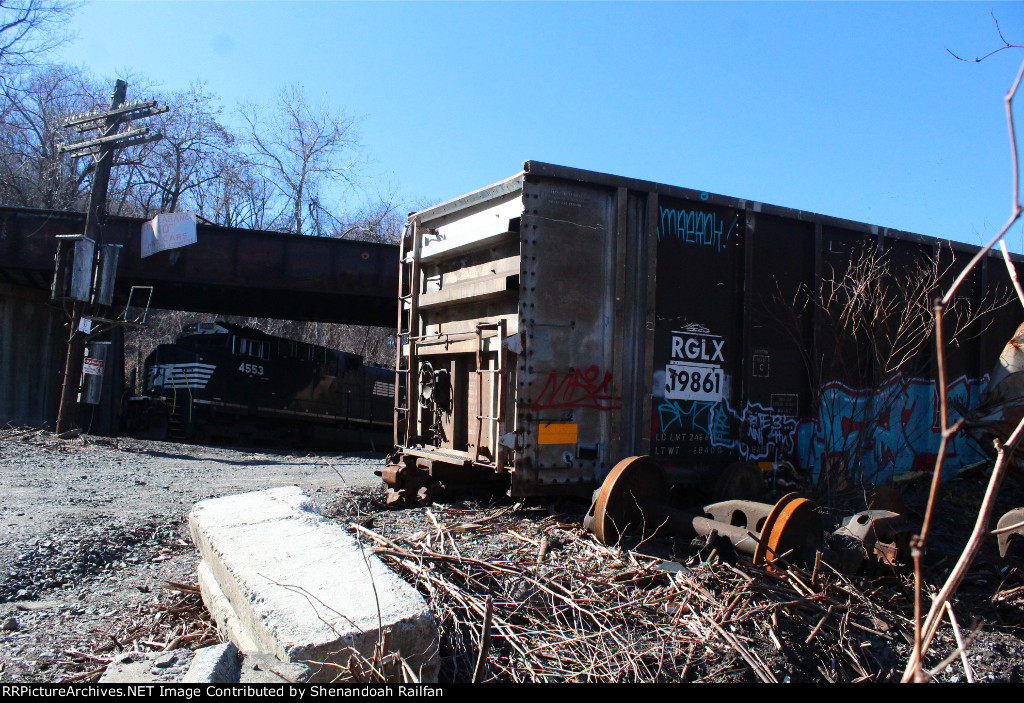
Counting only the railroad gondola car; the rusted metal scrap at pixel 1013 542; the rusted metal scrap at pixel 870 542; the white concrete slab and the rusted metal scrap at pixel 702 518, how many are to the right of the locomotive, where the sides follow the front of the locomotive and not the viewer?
0

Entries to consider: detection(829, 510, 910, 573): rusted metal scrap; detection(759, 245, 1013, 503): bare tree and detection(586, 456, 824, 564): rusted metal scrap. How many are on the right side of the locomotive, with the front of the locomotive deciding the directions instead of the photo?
0

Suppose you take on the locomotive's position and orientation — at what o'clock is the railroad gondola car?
The railroad gondola car is roughly at 10 o'clock from the locomotive.

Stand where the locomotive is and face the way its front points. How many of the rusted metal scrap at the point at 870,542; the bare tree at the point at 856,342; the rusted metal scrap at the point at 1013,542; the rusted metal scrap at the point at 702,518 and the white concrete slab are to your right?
0

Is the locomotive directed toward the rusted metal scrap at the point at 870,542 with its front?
no

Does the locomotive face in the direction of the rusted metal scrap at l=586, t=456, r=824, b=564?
no

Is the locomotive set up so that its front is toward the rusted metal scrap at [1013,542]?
no

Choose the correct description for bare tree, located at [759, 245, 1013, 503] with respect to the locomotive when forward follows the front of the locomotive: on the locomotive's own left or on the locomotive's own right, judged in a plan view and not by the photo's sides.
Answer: on the locomotive's own left

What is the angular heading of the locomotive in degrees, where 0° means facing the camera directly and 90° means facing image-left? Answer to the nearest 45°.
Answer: approximately 45°

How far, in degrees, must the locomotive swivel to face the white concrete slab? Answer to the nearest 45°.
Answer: approximately 45° to its left

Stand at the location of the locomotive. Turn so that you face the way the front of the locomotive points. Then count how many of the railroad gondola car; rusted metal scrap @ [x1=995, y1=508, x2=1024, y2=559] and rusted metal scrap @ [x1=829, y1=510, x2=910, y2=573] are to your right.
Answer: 0

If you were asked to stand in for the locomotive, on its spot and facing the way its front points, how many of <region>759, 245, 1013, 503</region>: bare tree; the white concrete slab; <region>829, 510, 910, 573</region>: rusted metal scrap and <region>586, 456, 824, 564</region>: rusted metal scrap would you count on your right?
0
